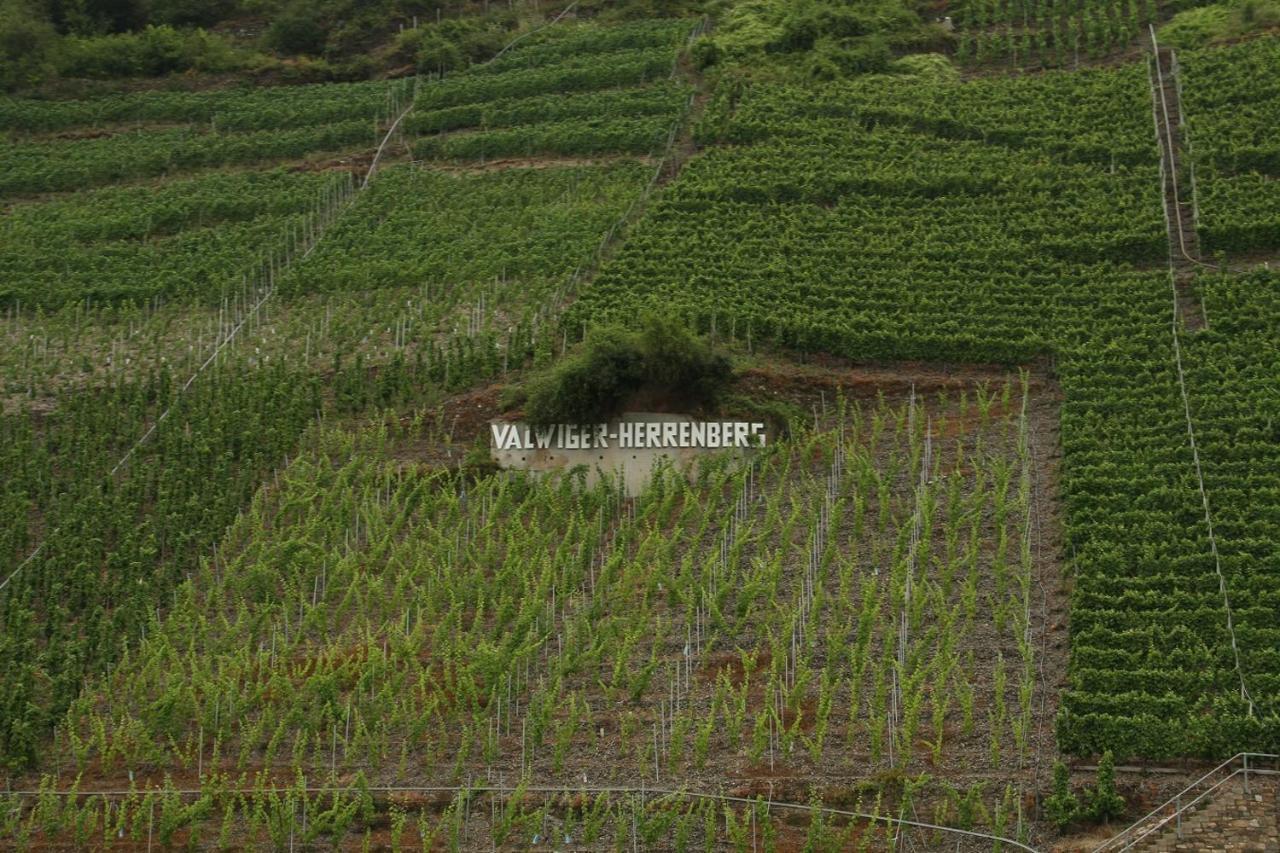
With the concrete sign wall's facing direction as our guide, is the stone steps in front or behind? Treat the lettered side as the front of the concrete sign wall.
in front

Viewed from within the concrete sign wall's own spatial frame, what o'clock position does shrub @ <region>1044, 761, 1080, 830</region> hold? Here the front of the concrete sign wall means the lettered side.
The shrub is roughly at 11 o'clock from the concrete sign wall.

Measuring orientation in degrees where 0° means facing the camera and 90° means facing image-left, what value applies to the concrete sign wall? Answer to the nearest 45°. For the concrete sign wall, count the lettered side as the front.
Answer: approximately 0°
